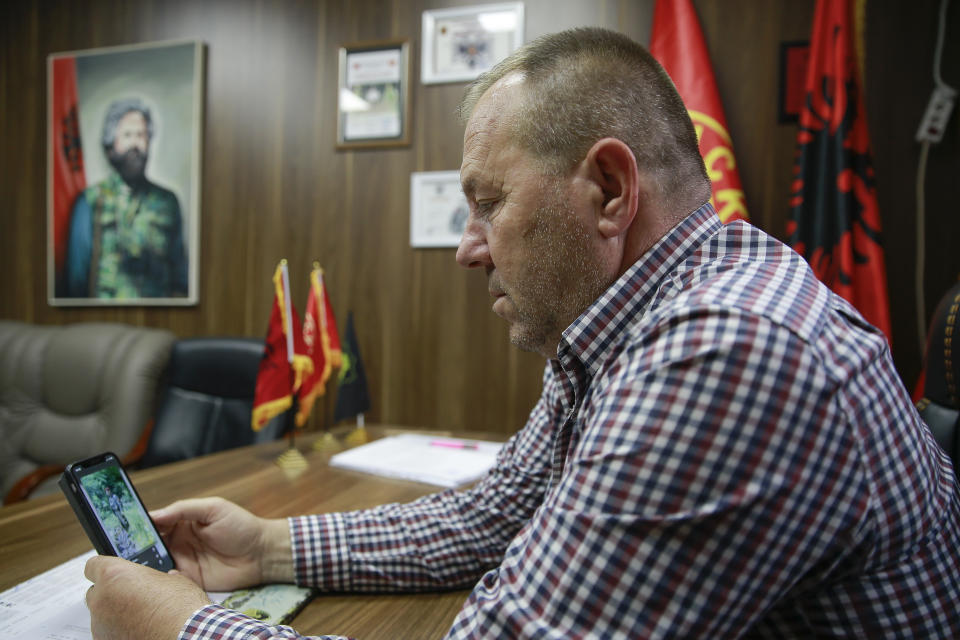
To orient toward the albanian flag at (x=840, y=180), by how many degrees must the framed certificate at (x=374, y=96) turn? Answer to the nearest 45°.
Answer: approximately 45° to its left

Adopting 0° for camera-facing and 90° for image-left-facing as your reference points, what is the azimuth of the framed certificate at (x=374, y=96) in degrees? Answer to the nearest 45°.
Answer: approximately 0°

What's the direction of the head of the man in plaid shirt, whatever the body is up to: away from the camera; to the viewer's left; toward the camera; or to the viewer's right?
to the viewer's left

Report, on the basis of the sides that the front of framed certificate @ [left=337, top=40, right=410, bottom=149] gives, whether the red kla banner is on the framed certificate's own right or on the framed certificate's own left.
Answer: on the framed certificate's own left

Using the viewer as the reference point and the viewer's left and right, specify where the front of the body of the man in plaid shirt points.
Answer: facing to the left of the viewer

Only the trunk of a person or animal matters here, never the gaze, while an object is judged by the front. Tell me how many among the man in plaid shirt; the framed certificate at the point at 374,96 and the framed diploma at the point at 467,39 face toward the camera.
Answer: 2
